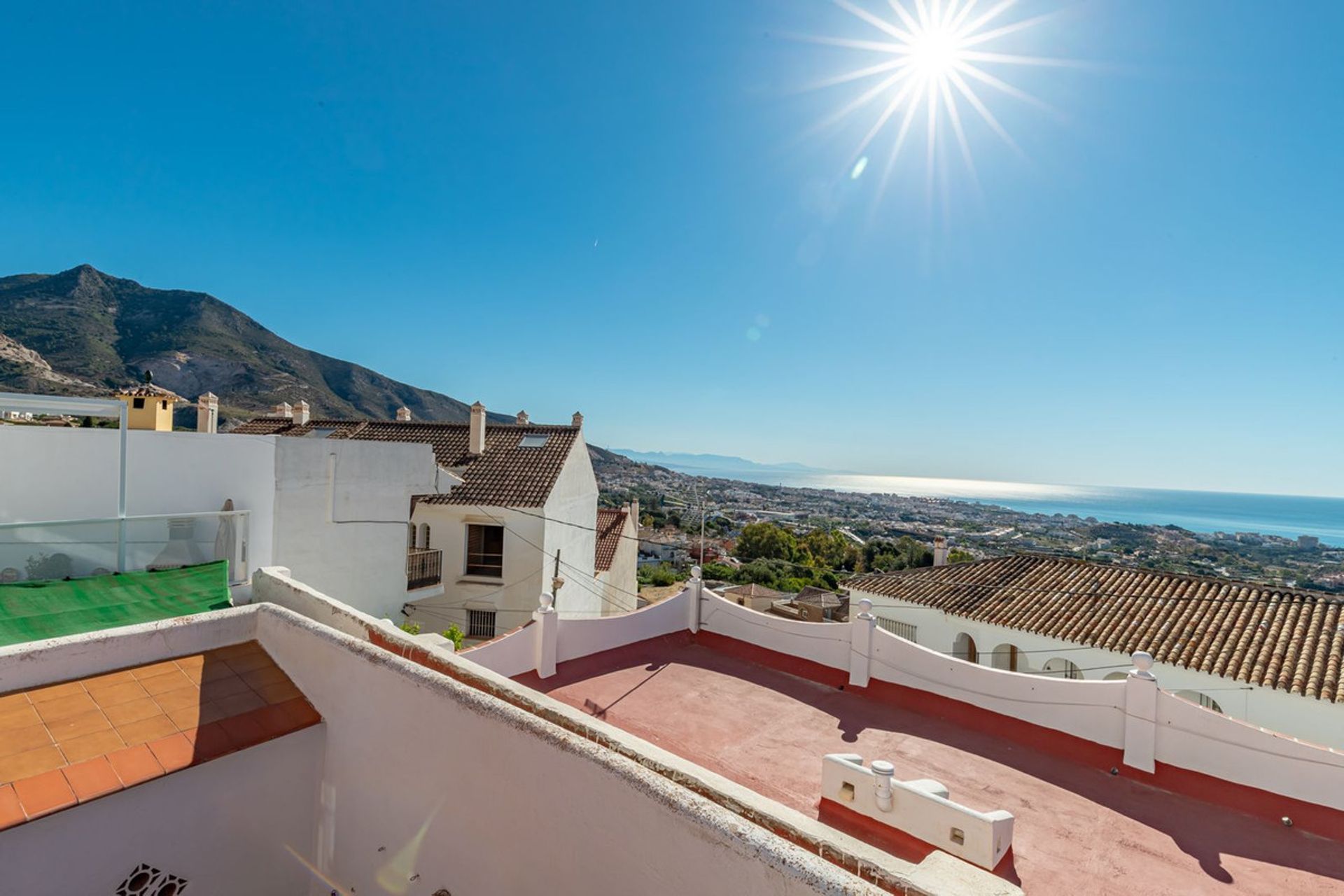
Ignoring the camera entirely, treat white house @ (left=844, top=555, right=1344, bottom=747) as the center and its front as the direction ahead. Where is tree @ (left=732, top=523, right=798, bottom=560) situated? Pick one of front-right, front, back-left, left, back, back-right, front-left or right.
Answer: right

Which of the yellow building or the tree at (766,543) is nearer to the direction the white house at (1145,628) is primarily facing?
the yellow building

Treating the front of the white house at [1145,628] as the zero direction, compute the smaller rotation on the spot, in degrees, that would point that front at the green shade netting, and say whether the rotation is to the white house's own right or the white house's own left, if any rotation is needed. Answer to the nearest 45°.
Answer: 0° — it already faces it

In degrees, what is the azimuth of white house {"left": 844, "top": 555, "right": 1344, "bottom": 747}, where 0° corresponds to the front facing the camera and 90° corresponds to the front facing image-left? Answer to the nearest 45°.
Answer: approximately 45°

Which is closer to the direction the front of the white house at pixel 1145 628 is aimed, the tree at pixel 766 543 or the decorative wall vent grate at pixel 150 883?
the decorative wall vent grate

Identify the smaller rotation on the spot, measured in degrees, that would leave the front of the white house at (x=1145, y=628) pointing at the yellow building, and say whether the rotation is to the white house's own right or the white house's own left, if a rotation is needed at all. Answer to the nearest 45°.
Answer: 0° — it already faces it

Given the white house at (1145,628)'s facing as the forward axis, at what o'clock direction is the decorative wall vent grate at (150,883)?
The decorative wall vent grate is roughly at 11 o'clock from the white house.

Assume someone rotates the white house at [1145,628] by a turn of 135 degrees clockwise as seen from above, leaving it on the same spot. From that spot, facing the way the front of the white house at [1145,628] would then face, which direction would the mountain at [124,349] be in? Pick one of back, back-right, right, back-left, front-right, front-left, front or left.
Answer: left
